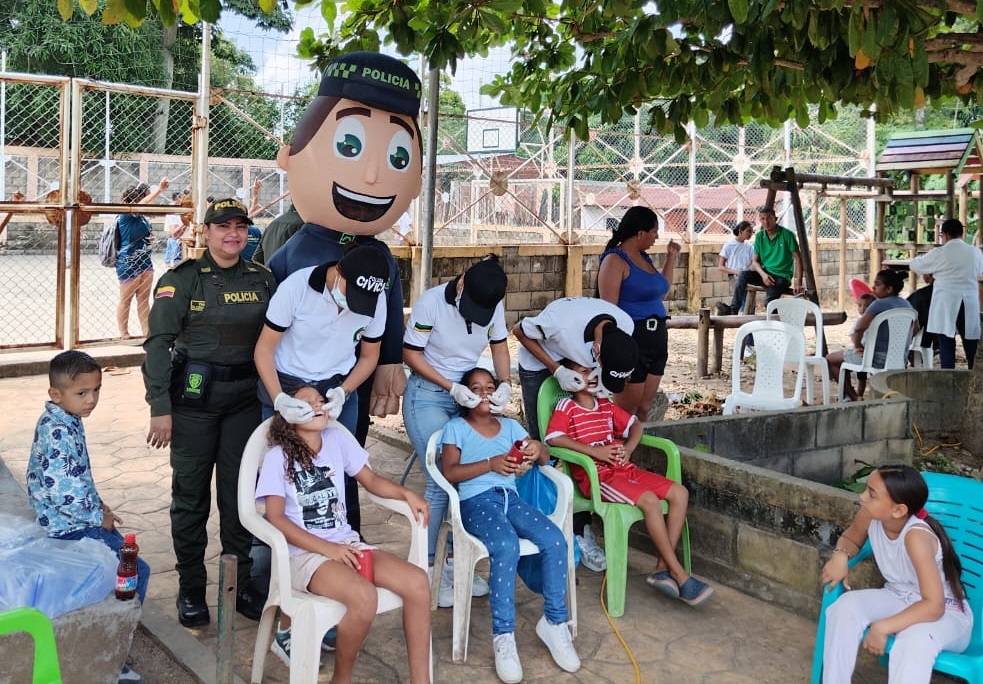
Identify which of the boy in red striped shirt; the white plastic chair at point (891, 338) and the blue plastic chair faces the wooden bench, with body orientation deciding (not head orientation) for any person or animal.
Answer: the white plastic chair

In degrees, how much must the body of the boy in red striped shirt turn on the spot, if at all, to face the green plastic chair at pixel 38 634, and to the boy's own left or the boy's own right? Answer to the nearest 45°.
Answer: approximately 90° to the boy's own right

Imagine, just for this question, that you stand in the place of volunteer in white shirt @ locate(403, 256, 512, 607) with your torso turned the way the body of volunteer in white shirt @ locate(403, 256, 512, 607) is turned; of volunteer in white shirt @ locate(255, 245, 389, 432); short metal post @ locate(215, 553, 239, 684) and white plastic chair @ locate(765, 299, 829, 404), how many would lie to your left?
1

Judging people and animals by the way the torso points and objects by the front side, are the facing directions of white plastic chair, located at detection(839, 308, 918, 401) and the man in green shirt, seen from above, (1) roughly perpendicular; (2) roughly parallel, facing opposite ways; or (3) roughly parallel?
roughly perpendicular

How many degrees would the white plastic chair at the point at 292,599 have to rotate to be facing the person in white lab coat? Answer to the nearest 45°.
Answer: approximately 90° to its left

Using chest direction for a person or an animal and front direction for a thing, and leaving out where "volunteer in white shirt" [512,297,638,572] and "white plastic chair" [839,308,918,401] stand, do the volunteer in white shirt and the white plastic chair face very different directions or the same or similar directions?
very different directions

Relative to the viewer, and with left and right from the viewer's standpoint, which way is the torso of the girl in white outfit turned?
facing the viewer and to the left of the viewer

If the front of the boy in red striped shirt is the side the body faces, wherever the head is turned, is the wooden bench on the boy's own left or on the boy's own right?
on the boy's own left

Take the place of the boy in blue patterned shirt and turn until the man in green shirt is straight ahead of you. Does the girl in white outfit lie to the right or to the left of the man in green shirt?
right

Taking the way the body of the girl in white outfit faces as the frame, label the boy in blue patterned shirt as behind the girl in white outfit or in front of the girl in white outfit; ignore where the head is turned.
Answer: in front

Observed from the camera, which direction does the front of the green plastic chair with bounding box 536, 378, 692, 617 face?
facing the viewer and to the right of the viewer
